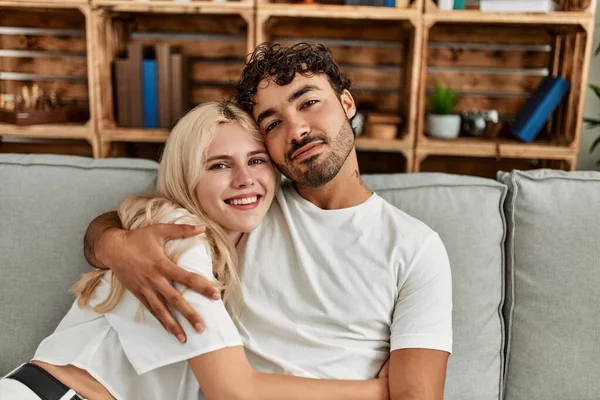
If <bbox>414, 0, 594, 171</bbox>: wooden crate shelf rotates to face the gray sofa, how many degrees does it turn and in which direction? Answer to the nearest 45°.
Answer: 0° — it already faces it

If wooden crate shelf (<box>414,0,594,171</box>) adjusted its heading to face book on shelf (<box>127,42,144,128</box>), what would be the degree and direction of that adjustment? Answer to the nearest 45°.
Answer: approximately 45° to its right

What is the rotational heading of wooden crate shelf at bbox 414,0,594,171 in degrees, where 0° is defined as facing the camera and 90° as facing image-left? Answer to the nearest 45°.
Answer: approximately 0°

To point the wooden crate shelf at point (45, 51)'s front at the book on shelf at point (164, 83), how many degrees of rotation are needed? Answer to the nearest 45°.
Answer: approximately 45° to its left

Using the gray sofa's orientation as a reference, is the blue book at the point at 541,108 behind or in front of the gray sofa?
behind

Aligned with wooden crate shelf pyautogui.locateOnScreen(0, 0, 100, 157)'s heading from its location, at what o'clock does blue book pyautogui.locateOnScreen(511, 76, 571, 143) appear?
The blue book is roughly at 10 o'clock from the wooden crate shelf.

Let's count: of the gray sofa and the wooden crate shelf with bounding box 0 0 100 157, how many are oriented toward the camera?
2
